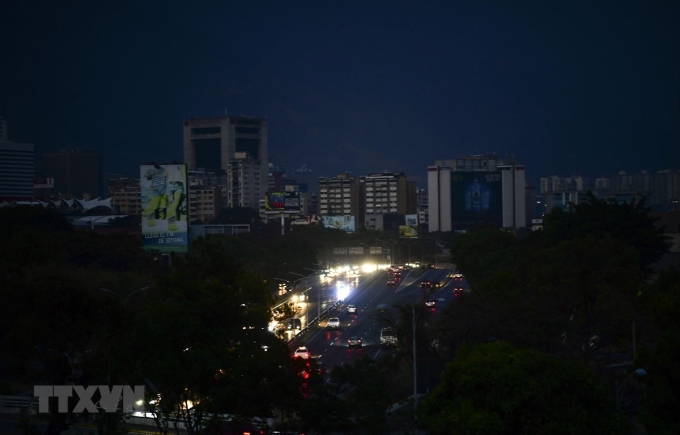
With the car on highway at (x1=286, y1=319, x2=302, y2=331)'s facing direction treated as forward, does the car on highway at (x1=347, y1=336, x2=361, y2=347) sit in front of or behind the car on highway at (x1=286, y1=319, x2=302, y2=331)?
in front

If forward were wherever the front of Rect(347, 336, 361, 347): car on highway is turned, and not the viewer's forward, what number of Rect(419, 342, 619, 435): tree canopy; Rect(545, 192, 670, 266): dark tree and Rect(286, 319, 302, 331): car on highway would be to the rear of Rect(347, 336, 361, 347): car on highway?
1

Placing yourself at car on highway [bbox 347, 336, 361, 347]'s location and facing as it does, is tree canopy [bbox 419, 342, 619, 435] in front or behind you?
behind

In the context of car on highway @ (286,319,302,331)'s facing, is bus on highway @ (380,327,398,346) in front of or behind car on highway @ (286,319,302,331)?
in front

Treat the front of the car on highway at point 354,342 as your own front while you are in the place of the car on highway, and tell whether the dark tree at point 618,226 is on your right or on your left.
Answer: on your right

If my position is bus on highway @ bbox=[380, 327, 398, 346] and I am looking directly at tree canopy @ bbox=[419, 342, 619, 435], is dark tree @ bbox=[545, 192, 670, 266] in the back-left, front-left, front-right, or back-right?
back-left

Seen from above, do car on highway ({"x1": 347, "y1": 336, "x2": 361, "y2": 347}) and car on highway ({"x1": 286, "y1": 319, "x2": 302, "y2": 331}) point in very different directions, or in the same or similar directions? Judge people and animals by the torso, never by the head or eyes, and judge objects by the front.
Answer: very different directions

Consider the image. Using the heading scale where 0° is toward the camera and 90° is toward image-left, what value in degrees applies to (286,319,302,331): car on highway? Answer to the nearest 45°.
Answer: approximately 0°

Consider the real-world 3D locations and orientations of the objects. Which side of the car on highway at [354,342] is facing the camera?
back
